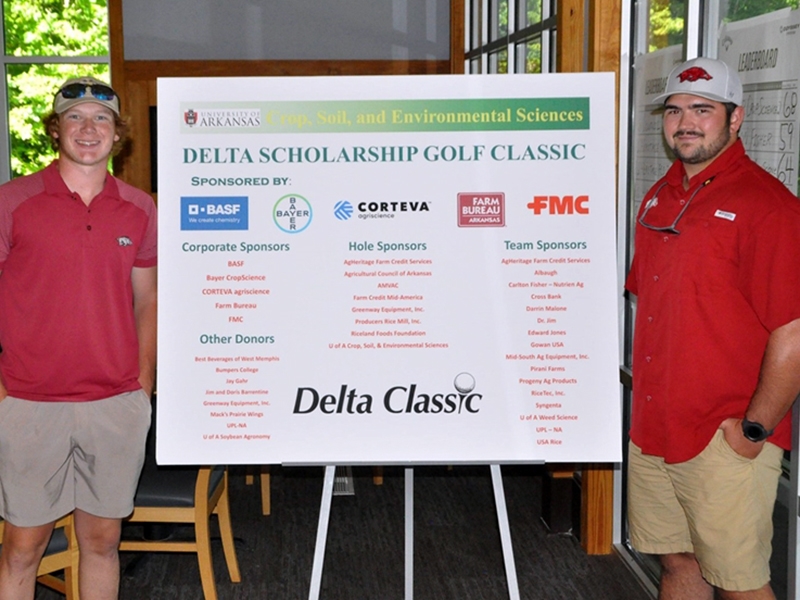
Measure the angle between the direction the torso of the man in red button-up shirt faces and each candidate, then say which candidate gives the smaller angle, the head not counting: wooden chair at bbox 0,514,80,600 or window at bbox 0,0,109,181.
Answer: the wooden chair

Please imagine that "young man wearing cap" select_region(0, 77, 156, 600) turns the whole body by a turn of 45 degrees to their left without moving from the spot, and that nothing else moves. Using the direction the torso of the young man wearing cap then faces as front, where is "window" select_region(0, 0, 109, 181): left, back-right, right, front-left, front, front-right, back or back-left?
back-left

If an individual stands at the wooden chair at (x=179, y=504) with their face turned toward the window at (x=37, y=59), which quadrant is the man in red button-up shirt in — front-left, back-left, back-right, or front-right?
back-right

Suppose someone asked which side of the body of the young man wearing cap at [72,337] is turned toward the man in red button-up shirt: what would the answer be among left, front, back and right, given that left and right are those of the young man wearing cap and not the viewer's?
left

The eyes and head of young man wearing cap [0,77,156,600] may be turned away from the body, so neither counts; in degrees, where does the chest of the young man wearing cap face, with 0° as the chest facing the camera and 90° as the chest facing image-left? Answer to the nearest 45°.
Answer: approximately 0°

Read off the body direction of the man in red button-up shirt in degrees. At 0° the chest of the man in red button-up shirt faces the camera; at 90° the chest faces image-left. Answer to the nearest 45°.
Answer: approximately 45°

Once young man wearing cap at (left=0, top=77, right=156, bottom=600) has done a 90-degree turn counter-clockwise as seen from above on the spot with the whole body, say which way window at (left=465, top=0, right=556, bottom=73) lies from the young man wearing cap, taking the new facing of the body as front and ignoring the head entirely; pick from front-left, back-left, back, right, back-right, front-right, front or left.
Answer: front-left

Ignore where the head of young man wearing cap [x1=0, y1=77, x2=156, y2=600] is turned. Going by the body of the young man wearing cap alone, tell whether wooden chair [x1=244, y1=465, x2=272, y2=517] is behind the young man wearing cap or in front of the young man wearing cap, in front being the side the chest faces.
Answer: behind

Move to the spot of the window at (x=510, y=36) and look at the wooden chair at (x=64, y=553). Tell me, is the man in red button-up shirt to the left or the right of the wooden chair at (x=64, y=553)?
left

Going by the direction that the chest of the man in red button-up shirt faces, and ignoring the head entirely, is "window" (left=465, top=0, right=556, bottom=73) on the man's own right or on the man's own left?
on the man's own right

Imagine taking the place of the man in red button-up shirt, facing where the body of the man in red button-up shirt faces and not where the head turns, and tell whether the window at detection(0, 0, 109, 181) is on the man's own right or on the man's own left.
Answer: on the man's own right
